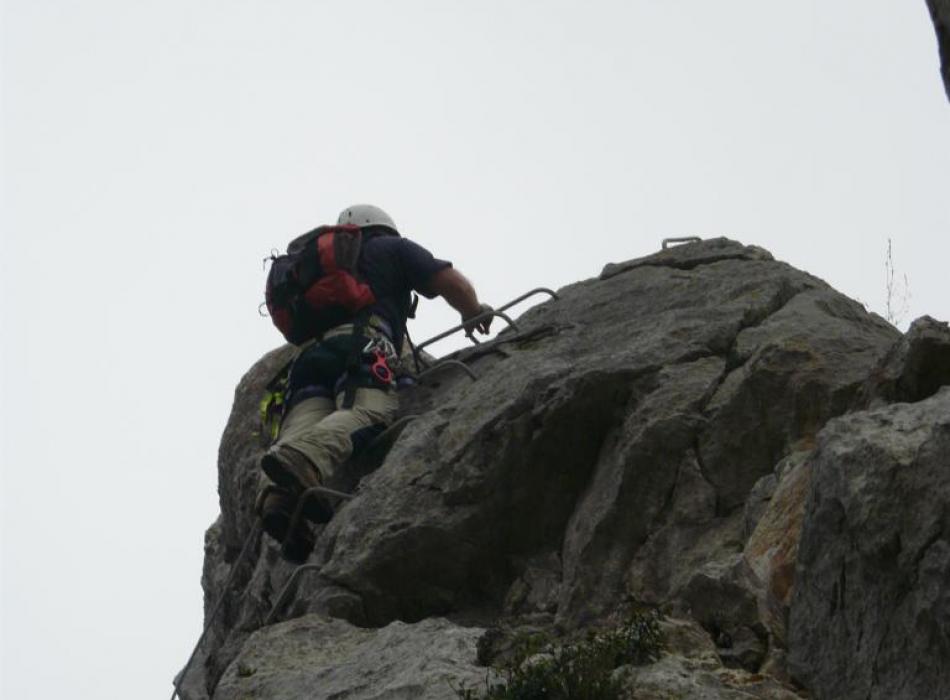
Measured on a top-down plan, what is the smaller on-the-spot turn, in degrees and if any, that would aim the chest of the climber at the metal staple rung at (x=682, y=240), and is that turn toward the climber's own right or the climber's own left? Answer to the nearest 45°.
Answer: approximately 45° to the climber's own right

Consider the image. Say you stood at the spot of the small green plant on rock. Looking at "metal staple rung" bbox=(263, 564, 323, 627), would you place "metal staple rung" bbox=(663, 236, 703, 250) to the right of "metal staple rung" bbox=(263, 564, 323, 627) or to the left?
right

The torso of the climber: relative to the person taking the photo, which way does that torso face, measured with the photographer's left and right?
facing away from the viewer and to the right of the viewer
